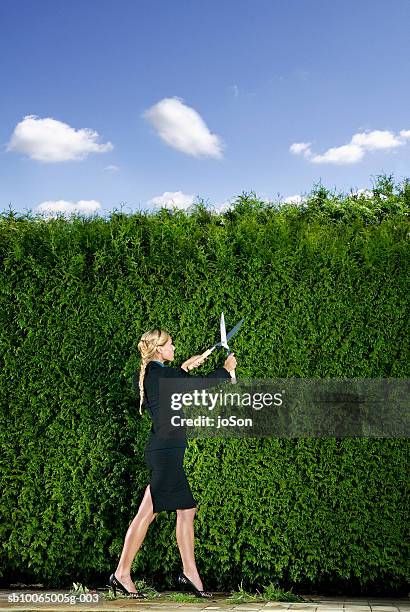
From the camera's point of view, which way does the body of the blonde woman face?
to the viewer's right

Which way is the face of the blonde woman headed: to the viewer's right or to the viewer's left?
to the viewer's right
